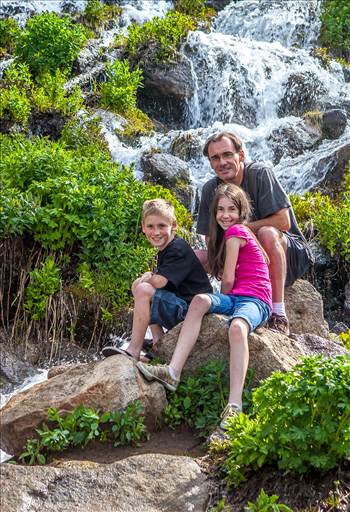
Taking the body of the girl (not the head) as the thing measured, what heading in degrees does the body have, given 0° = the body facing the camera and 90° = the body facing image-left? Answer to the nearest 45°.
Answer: approximately 45°

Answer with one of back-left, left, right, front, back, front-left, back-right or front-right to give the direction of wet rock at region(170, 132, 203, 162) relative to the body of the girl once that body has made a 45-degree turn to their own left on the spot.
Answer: back

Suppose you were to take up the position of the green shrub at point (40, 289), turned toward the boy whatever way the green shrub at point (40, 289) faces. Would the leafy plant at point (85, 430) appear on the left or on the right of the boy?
right

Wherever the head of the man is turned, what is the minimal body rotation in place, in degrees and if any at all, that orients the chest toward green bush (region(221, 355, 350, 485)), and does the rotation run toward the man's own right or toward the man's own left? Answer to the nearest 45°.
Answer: approximately 45° to the man's own left

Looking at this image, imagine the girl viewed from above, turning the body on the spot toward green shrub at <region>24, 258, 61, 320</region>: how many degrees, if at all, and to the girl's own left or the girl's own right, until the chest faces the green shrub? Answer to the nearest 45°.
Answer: approximately 90° to the girl's own right

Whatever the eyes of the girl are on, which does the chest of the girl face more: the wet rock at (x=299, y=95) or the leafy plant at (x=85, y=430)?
the leafy plant

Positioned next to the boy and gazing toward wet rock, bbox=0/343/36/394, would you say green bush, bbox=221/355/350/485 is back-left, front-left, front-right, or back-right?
back-left

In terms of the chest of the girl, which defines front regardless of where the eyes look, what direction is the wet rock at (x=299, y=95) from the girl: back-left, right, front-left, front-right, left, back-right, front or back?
back-right

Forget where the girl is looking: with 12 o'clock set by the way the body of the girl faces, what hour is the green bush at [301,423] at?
The green bush is roughly at 10 o'clock from the girl.

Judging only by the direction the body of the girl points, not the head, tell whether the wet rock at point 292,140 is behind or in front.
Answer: behind

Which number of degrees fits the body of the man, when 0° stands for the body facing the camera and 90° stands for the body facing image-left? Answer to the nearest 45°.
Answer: approximately 45°

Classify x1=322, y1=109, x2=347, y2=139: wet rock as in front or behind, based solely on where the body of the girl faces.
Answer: behind

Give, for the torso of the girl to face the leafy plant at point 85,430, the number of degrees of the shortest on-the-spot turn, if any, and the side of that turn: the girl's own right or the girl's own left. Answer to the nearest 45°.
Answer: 0° — they already face it
